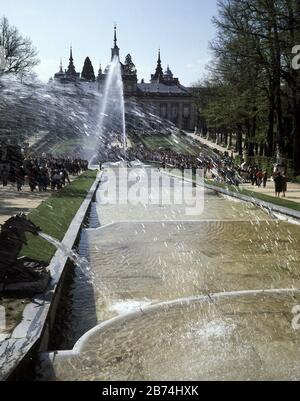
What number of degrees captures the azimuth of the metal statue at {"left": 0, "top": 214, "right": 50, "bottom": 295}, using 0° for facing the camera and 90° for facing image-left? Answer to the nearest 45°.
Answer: approximately 270°

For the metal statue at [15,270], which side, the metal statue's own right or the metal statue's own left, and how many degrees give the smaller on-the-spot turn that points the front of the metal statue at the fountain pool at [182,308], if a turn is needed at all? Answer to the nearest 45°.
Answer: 0° — it already faces it
